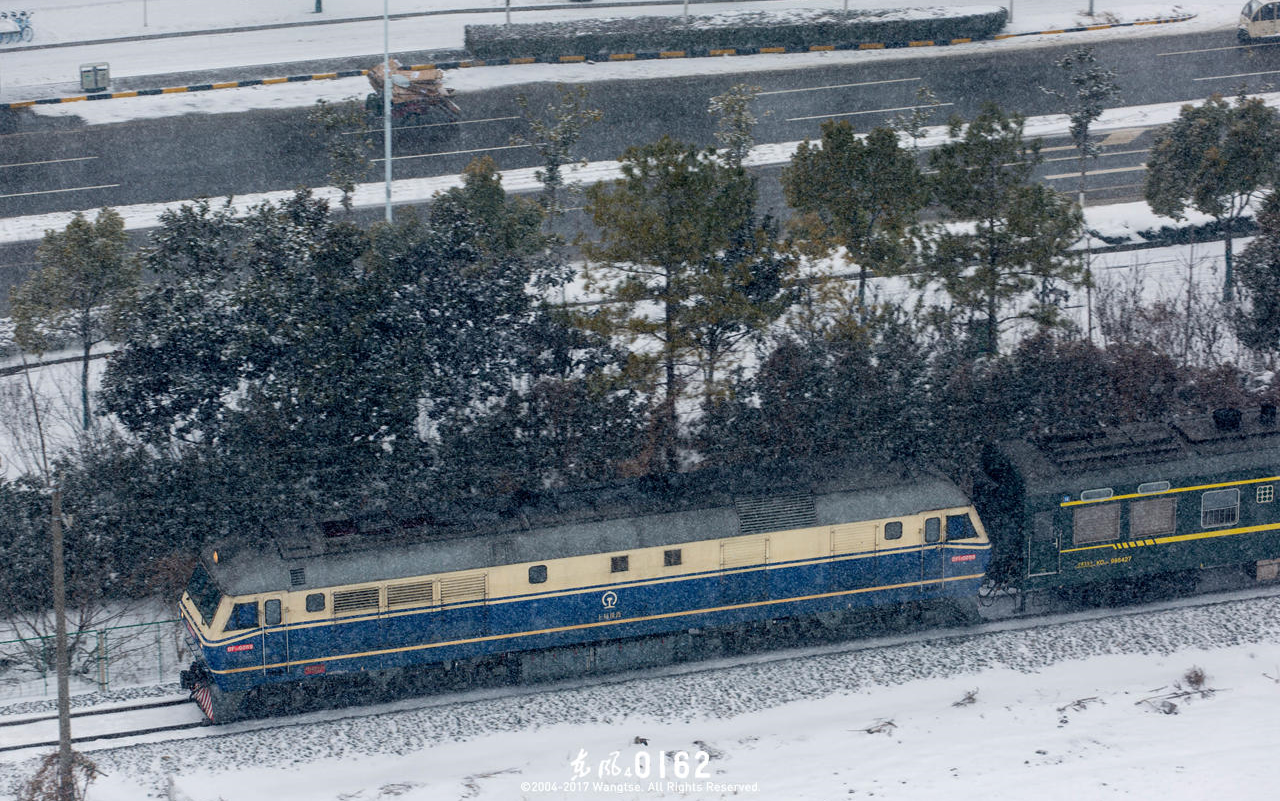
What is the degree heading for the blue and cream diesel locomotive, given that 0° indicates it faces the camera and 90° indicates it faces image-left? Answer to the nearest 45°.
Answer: approximately 90°

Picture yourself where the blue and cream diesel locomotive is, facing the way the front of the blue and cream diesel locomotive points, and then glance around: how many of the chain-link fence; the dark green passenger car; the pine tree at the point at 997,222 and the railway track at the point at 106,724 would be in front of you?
2

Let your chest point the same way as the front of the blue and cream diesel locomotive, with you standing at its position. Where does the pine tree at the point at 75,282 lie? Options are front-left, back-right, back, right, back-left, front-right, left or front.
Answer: front-right

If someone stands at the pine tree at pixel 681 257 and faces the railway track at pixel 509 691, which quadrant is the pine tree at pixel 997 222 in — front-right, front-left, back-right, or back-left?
back-left

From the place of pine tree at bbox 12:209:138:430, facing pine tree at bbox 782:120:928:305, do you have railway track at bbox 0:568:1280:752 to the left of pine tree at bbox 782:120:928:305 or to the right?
right

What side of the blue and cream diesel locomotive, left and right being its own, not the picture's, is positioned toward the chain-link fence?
front

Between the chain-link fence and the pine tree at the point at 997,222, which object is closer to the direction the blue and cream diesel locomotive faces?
the chain-link fence

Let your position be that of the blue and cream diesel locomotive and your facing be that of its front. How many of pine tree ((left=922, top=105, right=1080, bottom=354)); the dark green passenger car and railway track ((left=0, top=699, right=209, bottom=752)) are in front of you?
1

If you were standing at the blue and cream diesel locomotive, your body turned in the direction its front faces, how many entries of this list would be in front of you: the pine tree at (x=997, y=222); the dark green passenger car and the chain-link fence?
1

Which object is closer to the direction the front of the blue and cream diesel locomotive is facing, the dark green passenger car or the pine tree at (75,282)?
the pine tree

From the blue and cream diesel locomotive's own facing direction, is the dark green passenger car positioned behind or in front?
behind

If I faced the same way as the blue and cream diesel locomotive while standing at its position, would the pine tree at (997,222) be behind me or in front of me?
behind

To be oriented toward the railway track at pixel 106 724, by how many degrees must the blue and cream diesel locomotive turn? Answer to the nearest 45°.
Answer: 0° — it already faces it
